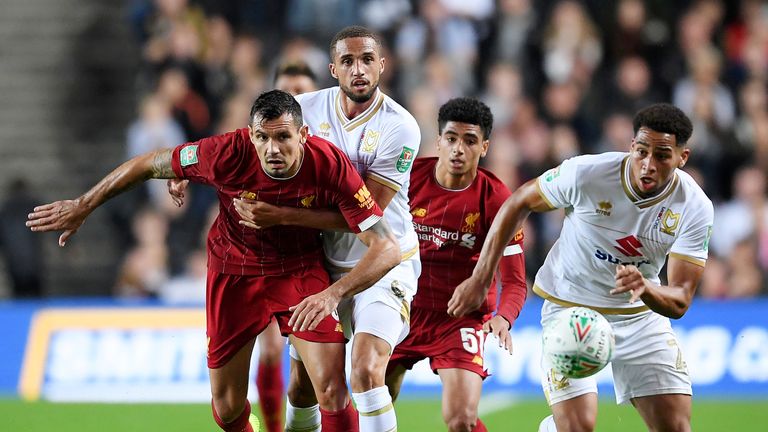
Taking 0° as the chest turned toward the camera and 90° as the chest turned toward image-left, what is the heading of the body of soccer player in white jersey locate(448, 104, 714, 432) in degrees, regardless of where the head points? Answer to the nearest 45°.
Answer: approximately 0°

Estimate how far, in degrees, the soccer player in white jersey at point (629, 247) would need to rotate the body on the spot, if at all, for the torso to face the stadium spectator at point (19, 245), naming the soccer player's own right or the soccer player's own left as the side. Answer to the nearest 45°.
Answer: approximately 135° to the soccer player's own right

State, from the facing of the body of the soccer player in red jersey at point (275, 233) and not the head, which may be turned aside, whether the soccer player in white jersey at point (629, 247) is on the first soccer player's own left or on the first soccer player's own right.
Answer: on the first soccer player's own left

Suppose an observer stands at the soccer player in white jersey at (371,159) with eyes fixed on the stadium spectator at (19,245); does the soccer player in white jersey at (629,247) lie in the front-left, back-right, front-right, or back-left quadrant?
back-right

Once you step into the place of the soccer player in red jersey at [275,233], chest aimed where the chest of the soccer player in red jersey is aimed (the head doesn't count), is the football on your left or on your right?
on your left

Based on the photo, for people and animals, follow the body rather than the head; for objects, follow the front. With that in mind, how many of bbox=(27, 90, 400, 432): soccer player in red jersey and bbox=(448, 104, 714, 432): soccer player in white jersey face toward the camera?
2

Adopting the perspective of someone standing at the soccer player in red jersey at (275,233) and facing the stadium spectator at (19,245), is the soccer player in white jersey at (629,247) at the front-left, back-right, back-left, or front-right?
back-right
